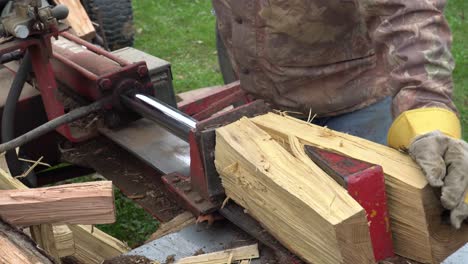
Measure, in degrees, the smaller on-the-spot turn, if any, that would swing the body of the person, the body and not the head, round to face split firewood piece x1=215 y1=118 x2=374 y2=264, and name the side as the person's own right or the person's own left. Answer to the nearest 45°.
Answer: approximately 45° to the person's own left

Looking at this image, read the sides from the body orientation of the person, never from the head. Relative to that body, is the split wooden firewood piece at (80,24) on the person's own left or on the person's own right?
on the person's own right

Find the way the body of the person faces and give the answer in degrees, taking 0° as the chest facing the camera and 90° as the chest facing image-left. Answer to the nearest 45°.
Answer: approximately 45°
